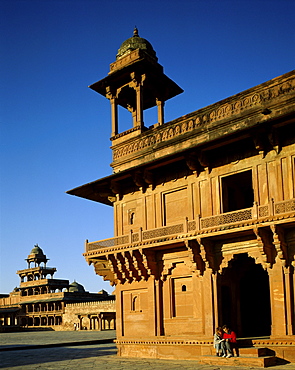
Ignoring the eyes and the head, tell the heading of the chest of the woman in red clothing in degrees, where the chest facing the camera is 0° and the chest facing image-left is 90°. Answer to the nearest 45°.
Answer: approximately 45°
